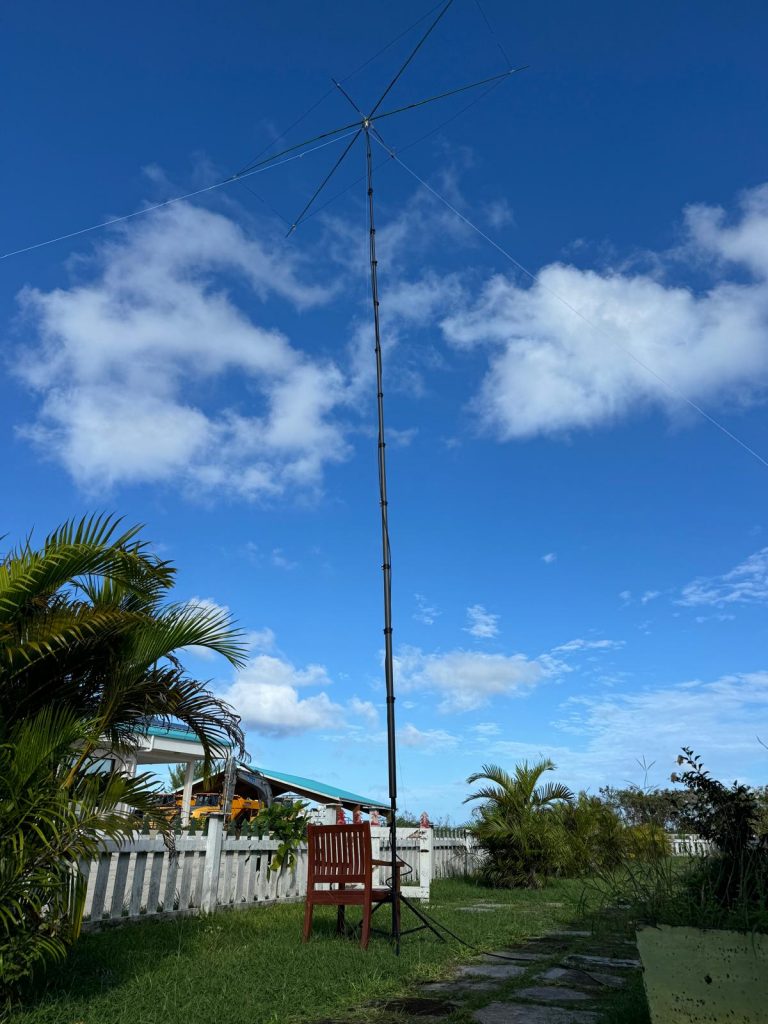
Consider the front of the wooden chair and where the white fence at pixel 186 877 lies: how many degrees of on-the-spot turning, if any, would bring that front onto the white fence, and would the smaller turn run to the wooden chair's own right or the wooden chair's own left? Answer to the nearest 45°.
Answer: approximately 90° to the wooden chair's own left

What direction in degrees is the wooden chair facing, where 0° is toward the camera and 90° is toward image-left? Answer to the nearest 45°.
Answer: approximately 225°

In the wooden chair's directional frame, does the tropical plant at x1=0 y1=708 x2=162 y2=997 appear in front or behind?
behind

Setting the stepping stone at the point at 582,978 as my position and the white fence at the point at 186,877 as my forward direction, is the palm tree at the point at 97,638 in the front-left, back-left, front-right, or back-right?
front-left

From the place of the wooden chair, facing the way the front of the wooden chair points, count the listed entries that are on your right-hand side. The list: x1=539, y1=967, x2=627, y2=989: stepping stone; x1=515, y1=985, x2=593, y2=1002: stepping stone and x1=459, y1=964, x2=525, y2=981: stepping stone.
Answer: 3

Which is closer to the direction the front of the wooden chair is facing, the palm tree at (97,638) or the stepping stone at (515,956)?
the stepping stone

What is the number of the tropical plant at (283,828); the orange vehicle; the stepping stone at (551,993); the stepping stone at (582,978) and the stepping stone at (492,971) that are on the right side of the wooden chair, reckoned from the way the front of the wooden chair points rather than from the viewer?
3

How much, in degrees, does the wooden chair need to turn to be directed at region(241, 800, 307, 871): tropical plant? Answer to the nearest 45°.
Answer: approximately 45° to its left

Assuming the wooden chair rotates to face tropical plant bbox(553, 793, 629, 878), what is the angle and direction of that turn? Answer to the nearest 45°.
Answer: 0° — it already faces it
